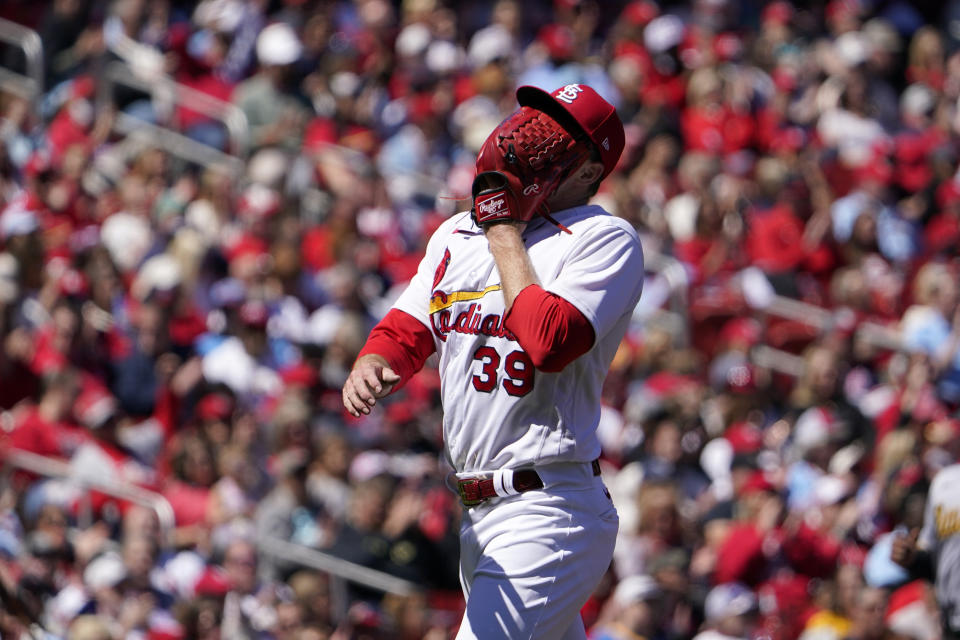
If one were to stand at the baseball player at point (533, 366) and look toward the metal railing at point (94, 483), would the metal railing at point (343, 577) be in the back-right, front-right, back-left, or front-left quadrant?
front-right

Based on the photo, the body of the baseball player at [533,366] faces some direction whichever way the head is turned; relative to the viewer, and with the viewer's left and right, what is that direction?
facing the viewer and to the left of the viewer

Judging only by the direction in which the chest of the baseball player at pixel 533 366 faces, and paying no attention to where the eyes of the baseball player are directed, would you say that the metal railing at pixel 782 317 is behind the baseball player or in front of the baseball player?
behind

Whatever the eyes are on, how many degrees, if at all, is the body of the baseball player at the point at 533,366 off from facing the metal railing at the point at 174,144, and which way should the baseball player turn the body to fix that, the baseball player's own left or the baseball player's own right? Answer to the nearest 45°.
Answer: approximately 135° to the baseball player's own right

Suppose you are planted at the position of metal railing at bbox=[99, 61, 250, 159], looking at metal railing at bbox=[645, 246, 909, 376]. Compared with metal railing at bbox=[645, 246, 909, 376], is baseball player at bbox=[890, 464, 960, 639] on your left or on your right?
right

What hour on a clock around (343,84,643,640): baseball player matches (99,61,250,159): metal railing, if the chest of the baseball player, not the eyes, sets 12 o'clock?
The metal railing is roughly at 4 o'clock from the baseball player.

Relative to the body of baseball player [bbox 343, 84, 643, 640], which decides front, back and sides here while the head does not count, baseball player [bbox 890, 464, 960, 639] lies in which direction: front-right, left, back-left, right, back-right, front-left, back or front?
back

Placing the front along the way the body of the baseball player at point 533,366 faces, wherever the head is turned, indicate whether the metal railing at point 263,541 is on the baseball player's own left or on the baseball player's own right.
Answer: on the baseball player's own right

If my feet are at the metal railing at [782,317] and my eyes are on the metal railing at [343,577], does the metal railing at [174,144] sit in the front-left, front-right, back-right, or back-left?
front-right
